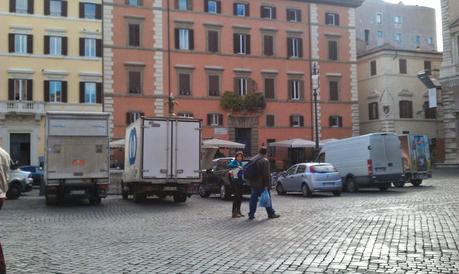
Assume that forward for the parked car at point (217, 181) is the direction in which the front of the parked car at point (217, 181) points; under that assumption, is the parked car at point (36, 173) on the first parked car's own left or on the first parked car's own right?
on the first parked car's own right

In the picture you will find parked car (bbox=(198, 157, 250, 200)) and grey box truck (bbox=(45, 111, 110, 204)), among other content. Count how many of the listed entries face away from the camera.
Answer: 1

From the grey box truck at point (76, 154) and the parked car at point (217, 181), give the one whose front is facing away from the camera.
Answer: the grey box truck

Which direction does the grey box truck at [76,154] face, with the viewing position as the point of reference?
facing away from the viewer

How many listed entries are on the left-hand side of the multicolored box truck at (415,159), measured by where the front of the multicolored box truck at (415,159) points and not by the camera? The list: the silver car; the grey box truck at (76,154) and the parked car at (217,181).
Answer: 3

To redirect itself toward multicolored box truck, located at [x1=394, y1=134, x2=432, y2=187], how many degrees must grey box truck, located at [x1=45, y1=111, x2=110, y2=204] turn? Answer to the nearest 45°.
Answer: approximately 90° to its right

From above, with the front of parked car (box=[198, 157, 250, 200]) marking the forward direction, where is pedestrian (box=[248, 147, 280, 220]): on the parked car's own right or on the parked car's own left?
on the parked car's own left

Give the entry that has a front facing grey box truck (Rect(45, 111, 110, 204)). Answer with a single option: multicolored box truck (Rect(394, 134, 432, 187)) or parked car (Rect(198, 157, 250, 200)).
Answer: the parked car

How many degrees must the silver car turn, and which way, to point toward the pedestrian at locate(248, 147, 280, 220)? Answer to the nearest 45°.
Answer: approximately 135° to its left
